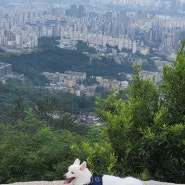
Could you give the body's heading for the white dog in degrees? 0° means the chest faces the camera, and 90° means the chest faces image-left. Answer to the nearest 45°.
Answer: approximately 90°

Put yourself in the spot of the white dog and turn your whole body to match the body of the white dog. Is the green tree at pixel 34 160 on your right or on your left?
on your right
